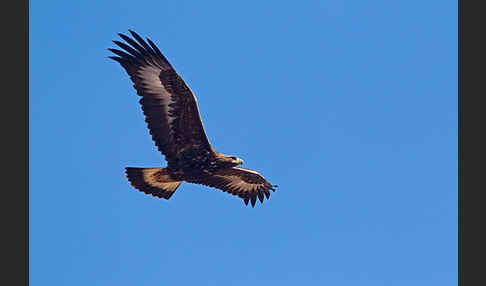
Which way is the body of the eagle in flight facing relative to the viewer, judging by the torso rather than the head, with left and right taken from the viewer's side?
facing to the right of the viewer
